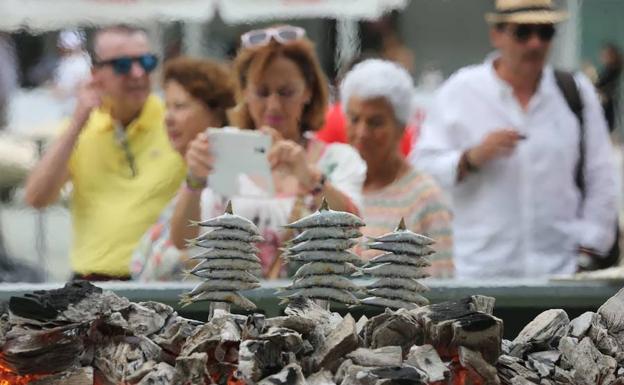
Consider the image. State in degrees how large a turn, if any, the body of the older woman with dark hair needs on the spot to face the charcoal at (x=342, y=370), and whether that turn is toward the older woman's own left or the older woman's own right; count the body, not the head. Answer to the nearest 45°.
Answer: approximately 45° to the older woman's own left
